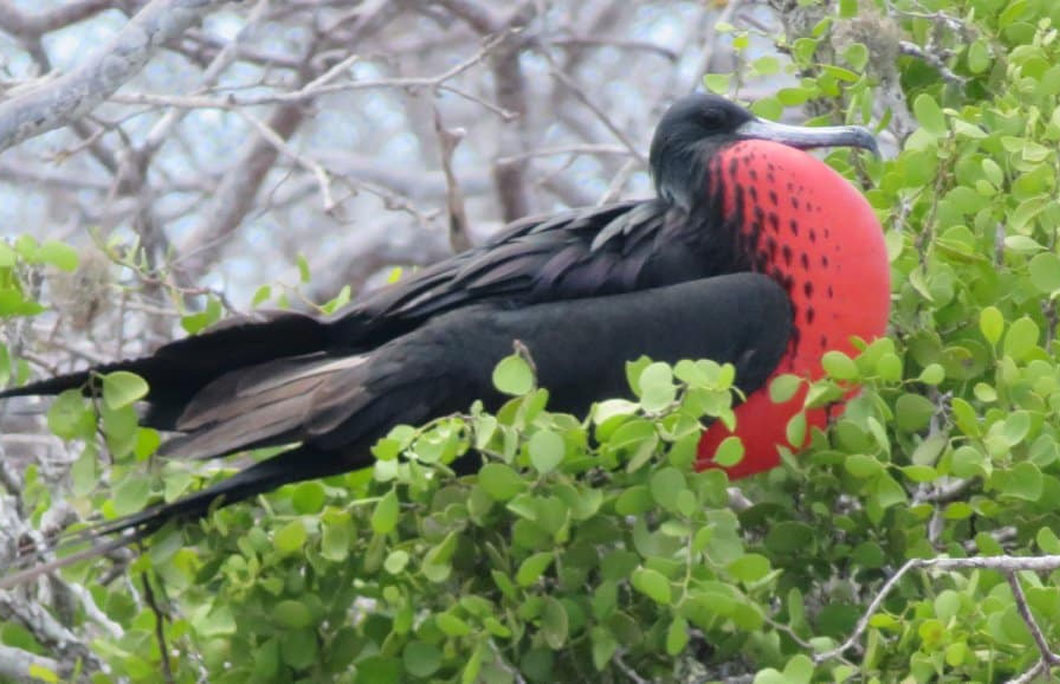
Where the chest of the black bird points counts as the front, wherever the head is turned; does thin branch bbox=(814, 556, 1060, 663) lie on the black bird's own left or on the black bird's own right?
on the black bird's own right

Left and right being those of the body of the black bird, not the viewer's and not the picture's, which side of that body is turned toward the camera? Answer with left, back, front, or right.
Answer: right

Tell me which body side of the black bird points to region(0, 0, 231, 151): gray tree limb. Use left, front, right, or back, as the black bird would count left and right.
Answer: back

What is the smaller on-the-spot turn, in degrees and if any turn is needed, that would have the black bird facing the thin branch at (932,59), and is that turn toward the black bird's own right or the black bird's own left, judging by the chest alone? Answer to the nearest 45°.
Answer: approximately 45° to the black bird's own left

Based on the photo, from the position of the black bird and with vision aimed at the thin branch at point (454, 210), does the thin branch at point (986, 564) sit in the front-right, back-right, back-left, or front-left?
back-right

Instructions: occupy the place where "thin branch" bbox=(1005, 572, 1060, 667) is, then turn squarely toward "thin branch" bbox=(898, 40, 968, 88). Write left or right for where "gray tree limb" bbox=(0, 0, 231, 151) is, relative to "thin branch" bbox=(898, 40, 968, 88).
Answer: left
